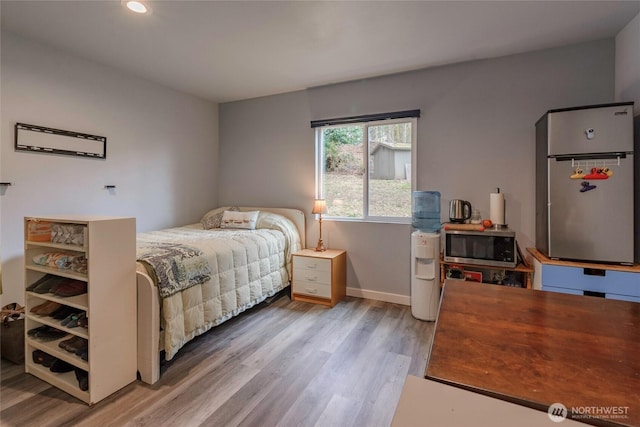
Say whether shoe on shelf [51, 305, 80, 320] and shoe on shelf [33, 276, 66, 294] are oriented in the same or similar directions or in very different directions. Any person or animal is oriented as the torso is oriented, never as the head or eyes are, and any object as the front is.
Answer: same or similar directions

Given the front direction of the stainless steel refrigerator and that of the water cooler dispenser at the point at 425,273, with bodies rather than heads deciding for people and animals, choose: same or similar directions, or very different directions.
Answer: same or similar directions

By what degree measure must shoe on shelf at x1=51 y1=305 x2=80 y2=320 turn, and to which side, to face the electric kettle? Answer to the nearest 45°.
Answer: approximately 90° to its left

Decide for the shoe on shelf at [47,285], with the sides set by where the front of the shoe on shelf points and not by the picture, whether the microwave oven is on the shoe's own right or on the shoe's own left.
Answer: on the shoe's own left

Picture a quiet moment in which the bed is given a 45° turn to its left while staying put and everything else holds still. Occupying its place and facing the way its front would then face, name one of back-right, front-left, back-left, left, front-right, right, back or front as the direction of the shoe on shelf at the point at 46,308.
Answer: right

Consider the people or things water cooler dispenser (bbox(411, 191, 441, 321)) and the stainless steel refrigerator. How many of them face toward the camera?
2

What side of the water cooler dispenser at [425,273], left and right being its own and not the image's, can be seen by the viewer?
front

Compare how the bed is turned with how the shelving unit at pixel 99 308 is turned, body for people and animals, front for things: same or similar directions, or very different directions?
same or similar directions

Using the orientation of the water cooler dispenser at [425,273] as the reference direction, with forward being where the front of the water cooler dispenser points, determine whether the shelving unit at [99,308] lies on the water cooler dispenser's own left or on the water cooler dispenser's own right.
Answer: on the water cooler dispenser's own right

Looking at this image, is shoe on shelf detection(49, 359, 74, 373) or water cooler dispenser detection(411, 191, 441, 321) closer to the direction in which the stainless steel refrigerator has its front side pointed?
the shoe on shelf

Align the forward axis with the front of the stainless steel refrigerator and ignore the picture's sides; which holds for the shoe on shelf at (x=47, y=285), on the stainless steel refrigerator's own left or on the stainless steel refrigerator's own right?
on the stainless steel refrigerator's own right
